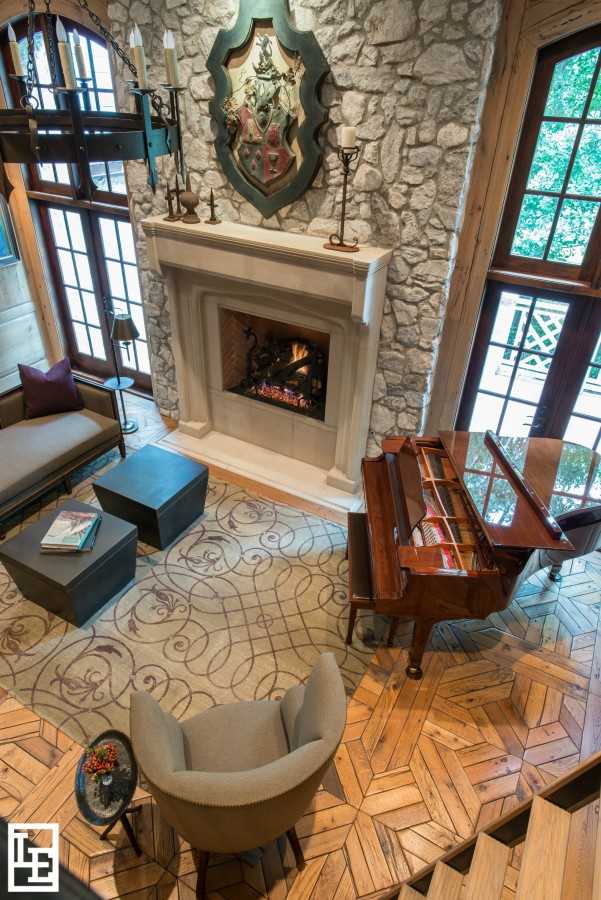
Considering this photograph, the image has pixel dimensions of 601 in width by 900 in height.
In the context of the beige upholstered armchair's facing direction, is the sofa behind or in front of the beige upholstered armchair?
in front

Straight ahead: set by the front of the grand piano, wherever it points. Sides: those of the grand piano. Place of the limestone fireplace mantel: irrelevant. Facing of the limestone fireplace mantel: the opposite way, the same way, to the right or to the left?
to the left

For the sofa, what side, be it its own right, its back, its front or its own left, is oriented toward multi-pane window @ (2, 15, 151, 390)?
left

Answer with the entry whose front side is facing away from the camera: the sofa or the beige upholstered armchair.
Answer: the beige upholstered armchair

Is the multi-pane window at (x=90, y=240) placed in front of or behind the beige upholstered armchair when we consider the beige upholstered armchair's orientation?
in front

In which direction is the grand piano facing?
to the viewer's left

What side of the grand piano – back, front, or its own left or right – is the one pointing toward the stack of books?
front

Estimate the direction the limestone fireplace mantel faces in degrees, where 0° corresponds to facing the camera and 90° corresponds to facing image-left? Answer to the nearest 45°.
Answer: approximately 45°

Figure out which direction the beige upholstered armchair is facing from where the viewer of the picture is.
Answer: facing away from the viewer

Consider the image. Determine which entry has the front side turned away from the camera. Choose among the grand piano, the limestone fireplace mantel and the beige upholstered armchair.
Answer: the beige upholstered armchair

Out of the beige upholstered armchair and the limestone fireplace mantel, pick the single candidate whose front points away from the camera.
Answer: the beige upholstered armchair

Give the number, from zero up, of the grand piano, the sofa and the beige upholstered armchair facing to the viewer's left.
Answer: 1

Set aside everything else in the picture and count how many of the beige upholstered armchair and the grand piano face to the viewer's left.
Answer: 1
